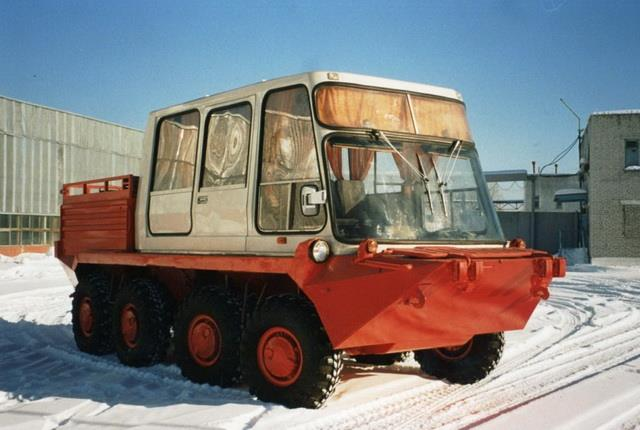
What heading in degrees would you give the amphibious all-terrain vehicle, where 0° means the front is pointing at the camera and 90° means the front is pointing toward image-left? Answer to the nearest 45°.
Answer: approximately 315°

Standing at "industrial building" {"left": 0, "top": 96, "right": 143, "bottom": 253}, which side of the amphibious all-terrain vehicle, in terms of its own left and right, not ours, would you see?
back

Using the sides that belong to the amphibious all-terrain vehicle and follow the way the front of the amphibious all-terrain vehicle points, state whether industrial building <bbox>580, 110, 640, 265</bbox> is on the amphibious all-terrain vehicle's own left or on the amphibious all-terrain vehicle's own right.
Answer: on the amphibious all-terrain vehicle's own left
